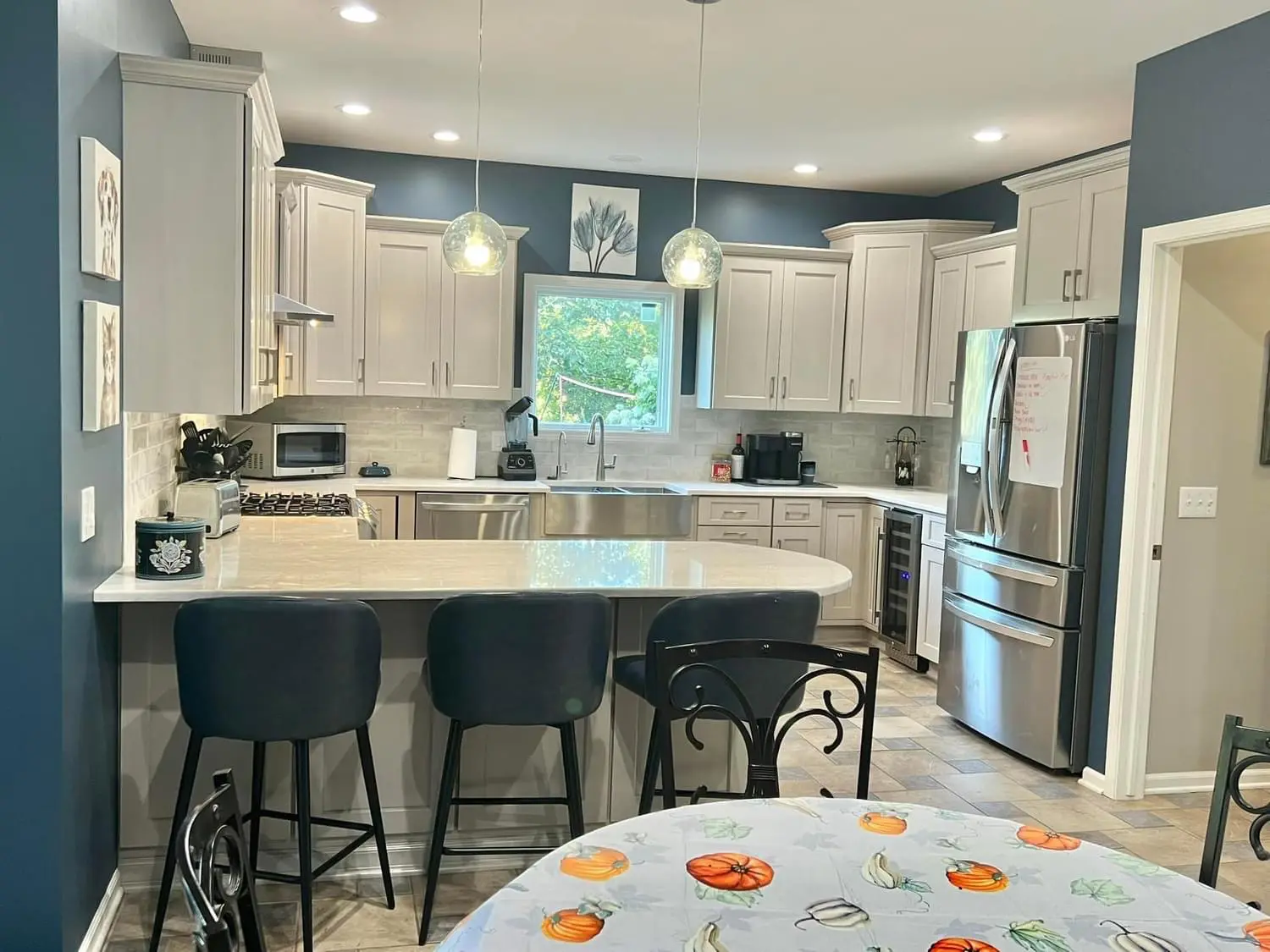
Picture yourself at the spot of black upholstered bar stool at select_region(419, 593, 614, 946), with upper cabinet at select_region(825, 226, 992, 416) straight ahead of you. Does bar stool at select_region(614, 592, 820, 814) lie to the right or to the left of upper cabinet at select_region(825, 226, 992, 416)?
right

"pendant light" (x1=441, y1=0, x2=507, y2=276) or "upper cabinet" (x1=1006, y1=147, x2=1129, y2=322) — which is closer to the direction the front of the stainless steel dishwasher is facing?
the pendant light

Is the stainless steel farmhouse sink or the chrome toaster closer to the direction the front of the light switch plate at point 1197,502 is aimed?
the chrome toaster

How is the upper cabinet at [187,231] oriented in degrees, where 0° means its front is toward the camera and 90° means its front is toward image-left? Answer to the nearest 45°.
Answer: approximately 270°

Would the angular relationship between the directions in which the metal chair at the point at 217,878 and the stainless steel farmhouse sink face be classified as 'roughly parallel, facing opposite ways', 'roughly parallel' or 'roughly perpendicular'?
roughly perpendicular

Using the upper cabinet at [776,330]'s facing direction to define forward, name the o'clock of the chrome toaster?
The chrome toaster is roughly at 1 o'clock from the upper cabinet.

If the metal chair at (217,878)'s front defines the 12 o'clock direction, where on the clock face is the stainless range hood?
The stainless range hood is roughly at 9 o'clock from the metal chair.
